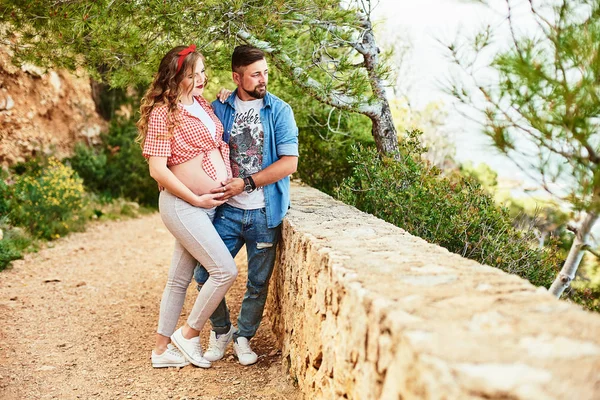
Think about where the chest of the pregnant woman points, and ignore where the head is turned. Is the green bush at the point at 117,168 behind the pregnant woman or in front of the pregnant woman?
behind

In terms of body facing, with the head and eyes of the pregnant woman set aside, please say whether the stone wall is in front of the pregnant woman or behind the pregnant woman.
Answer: in front

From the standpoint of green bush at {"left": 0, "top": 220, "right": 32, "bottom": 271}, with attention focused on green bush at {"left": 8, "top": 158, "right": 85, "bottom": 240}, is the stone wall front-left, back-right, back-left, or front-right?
back-right

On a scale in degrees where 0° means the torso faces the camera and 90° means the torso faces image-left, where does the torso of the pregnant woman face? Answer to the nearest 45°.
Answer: approximately 315°

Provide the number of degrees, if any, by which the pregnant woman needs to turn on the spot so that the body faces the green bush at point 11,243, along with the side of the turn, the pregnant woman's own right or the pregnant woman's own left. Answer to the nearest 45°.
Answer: approximately 180°

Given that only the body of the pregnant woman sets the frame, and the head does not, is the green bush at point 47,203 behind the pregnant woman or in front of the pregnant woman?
behind
